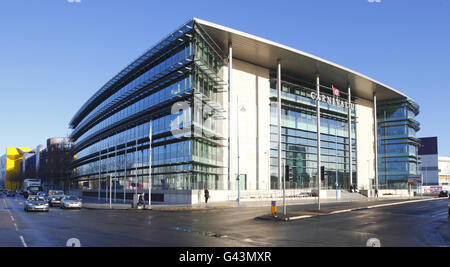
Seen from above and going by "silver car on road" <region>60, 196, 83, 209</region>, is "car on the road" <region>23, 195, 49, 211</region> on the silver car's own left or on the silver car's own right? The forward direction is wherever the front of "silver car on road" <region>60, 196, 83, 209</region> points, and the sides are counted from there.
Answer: on the silver car's own right
